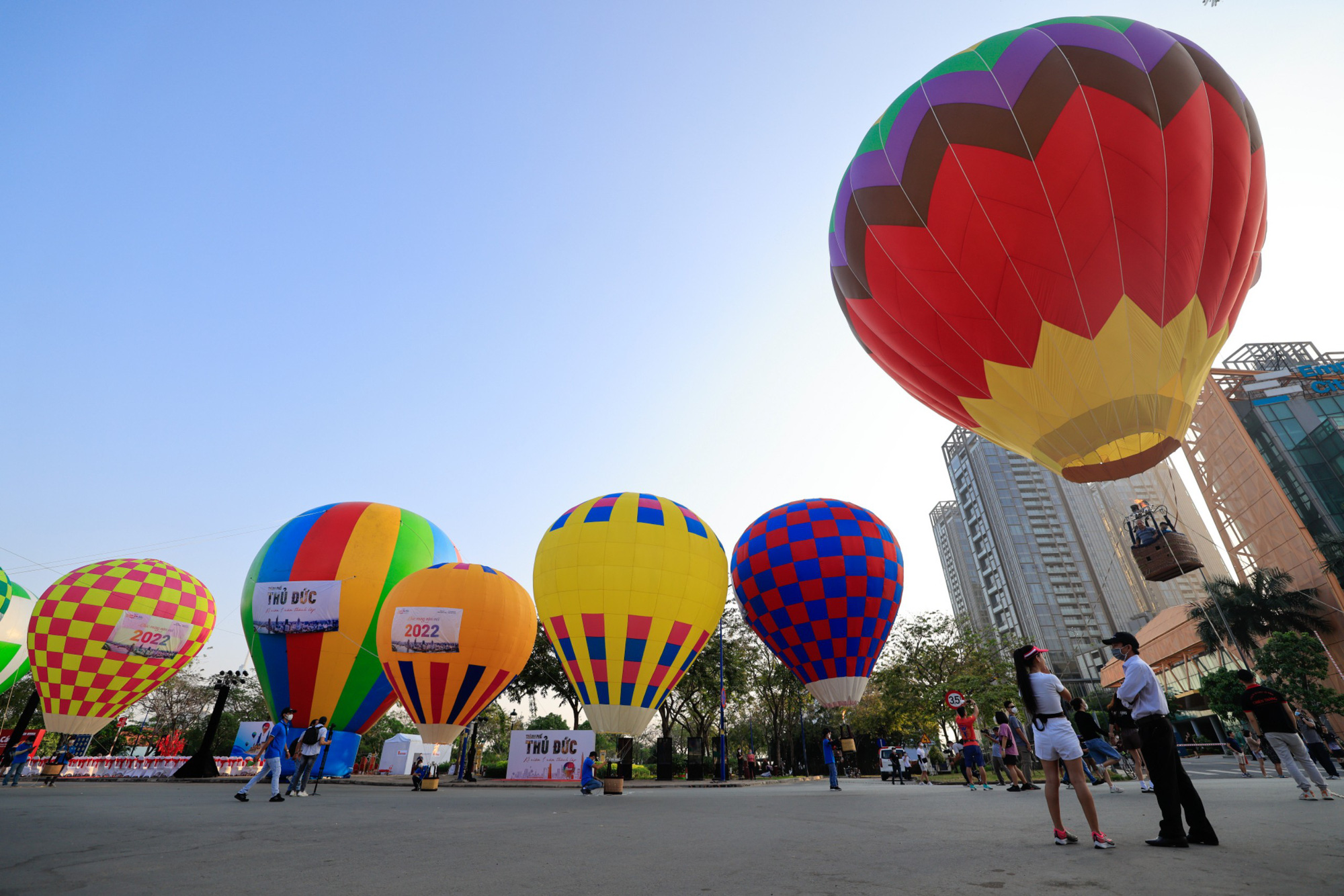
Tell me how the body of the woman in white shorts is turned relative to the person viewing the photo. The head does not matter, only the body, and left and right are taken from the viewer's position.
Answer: facing away from the viewer and to the right of the viewer

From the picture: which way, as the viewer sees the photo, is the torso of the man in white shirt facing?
to the viewer's left

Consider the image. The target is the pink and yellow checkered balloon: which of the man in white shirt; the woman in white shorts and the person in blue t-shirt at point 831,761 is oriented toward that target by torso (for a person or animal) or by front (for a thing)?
the man in white shirt

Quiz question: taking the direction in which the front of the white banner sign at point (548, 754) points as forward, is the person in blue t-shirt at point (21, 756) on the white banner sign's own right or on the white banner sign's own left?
on the white banner sign's own right

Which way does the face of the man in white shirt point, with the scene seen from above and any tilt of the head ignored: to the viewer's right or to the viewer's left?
to the viewer's left

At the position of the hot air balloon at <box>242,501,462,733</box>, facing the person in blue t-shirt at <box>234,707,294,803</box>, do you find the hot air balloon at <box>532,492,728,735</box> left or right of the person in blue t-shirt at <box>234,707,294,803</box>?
left

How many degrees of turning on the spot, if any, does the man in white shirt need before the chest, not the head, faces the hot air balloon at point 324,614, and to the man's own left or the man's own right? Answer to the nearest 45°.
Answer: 0° — they already face it

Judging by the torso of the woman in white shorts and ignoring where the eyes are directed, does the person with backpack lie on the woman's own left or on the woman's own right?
on the woman's own left

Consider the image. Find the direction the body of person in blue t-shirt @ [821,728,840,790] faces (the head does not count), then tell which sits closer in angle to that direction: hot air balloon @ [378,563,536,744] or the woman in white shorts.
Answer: the woman in white shorts

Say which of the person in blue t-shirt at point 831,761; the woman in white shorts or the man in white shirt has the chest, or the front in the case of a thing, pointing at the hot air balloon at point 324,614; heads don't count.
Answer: the man in white shirt
